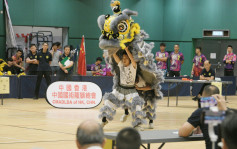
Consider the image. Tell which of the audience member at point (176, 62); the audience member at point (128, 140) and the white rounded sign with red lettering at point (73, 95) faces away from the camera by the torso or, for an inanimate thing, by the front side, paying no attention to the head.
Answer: the audience member at point (128, 140)

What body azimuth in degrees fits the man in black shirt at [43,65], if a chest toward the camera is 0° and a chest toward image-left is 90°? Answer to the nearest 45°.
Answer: approximately 0°

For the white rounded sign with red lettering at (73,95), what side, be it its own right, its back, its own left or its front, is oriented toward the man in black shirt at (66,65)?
back

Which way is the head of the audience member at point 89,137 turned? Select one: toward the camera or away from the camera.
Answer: away from the camera

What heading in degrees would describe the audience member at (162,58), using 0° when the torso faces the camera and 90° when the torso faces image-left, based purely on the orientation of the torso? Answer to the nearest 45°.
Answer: approximately 0°

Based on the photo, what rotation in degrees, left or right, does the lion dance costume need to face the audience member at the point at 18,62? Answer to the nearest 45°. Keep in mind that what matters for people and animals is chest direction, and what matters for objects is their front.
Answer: approximately 90° to its right

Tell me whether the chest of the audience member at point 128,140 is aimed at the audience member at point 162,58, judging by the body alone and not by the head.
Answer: yes

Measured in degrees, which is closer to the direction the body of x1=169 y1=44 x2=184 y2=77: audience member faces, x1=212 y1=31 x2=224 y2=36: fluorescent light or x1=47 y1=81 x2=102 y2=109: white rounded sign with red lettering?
the white rounded sign with red lettering

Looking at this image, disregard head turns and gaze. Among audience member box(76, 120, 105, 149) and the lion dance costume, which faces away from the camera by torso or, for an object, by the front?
the audience member

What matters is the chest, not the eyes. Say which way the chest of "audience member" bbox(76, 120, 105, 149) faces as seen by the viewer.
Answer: away from the camera

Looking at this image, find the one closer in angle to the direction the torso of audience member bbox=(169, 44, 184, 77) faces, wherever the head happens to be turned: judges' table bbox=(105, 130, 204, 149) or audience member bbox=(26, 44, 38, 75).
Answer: the judges' table

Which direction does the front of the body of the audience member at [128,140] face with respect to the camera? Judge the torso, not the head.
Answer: away from the camera
